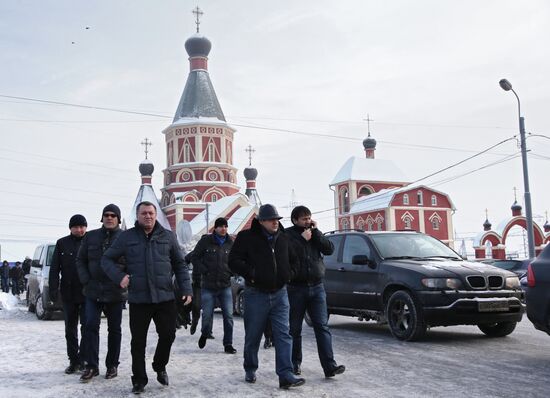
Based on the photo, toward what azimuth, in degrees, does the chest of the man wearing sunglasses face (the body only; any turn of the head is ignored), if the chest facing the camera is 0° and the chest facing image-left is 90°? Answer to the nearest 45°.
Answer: approximately 0°

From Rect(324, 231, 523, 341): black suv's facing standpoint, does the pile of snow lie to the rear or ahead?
to the rear

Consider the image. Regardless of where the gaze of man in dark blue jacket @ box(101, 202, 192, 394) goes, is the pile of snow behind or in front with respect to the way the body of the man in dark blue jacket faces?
behind

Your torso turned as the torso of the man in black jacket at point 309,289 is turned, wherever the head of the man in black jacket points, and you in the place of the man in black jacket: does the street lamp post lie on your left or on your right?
on your left

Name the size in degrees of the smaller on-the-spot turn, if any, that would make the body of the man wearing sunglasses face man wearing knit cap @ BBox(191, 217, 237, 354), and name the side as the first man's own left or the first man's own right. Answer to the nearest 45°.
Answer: approximately 135° to the first man's own left

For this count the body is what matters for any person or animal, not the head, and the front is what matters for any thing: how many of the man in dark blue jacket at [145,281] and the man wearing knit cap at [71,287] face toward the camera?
2

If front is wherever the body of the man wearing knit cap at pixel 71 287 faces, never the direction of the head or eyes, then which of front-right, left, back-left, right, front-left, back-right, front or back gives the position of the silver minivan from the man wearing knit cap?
back
